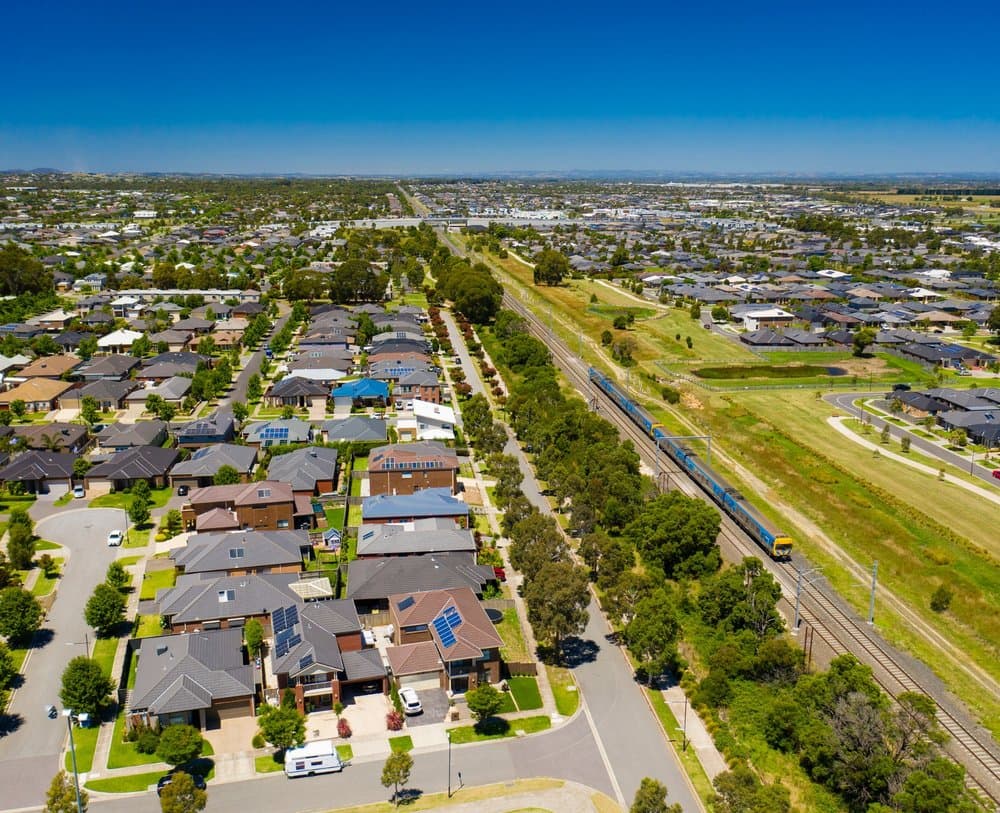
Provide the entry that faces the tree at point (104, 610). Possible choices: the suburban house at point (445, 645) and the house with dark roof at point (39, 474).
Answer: the house with dark roof

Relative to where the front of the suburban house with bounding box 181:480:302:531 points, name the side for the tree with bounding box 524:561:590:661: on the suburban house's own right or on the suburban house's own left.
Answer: on the suburban house's own left

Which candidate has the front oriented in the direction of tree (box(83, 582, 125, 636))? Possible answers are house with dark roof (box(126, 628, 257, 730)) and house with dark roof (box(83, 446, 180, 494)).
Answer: house with dark roof (box(83, 446, 180, 494))

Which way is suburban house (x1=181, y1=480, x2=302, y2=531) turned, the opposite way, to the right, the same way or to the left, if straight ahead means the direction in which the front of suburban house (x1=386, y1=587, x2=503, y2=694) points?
to the right

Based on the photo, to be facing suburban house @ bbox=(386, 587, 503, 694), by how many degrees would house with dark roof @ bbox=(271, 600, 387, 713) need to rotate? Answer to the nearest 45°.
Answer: approximately 90° to its left

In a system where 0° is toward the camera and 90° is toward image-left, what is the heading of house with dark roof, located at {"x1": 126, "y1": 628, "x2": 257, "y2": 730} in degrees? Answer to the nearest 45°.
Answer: approximately 0°

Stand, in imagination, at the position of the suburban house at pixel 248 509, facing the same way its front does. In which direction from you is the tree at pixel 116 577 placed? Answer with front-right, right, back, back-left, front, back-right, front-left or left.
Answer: front-left

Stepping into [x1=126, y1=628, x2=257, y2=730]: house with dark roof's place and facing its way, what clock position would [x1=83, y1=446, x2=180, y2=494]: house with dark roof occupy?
[x1=83, y1=446, x2=180, y2=494]: house with dark roof is roughly at 6 o'clock from [x1=126, y1=628, x2=257, y2=730]: house with dark roof.

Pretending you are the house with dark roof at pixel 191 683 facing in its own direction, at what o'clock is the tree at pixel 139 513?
The tree is roughly at 6 o'clock from the house with dark roof.

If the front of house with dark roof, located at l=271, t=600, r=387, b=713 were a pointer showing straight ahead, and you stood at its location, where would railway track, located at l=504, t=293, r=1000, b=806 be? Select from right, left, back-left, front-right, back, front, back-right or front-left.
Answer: left

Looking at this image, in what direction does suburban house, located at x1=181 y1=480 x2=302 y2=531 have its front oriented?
to the viewer's left

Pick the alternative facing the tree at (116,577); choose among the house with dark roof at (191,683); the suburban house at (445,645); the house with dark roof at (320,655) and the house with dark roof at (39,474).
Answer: the house with dark roof at (39,474)

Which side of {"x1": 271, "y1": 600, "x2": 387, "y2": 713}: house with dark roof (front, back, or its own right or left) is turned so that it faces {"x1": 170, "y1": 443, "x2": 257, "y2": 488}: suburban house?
back

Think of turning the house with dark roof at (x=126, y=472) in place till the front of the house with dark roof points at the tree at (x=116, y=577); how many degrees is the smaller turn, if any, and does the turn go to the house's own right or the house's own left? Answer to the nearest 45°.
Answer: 0° — it already faces it
